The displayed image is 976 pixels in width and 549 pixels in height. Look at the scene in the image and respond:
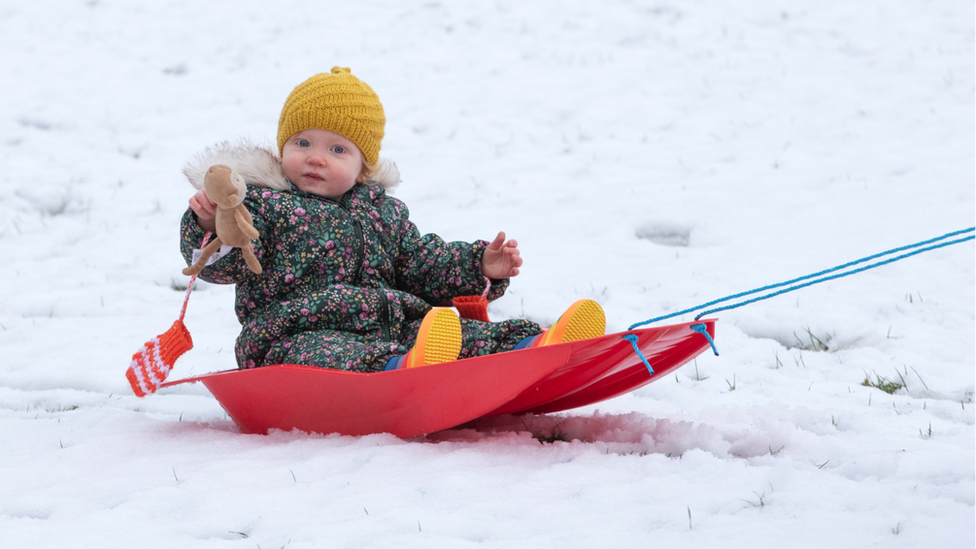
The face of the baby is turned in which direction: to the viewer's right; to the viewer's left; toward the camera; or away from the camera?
toward the camera

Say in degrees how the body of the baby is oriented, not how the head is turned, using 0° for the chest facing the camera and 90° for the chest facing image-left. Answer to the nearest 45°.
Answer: approximately 315°
